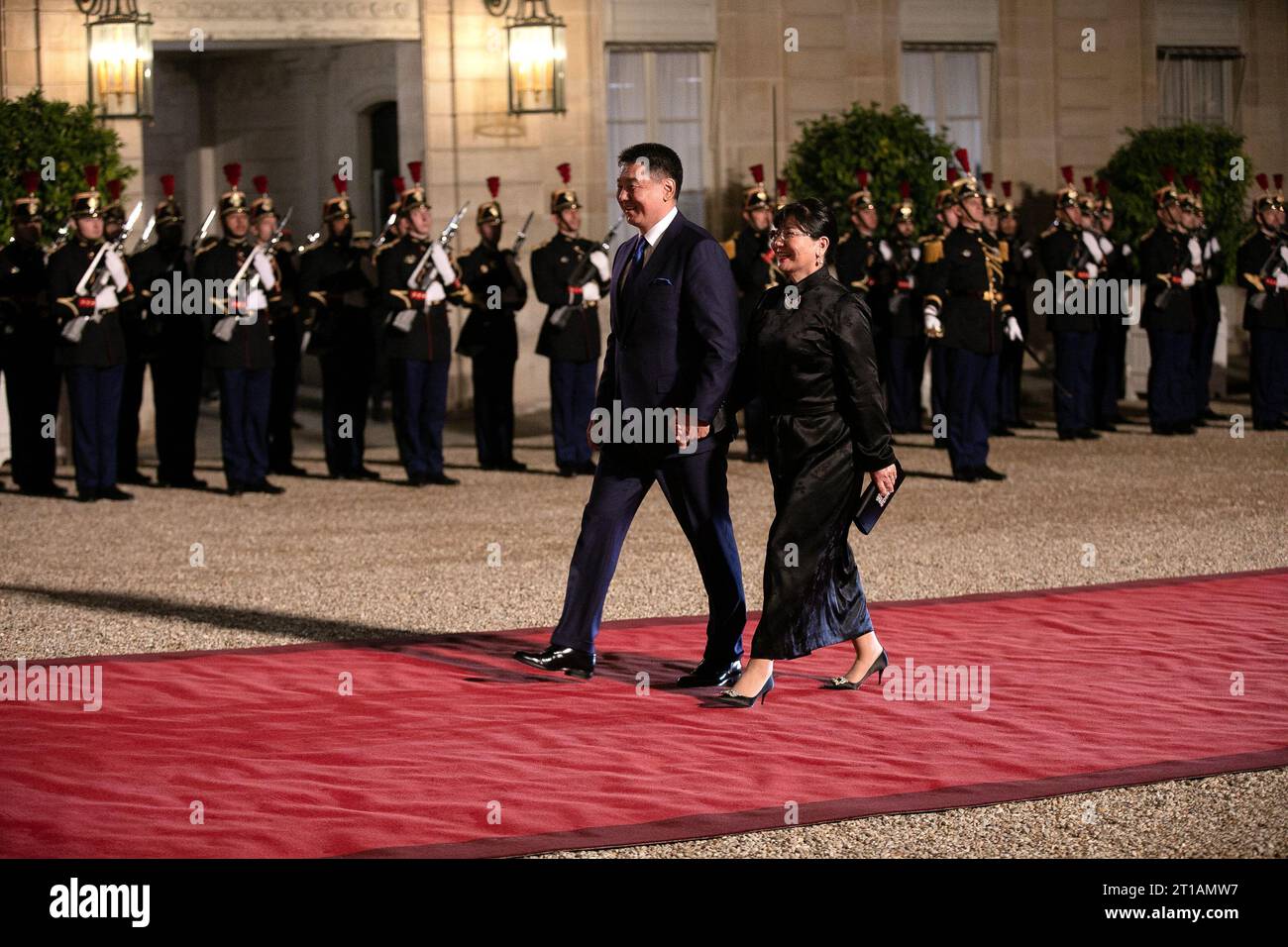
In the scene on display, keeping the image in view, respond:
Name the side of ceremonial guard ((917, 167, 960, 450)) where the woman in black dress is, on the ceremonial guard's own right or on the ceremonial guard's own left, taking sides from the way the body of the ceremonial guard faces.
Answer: on the ceremonial guard's own right

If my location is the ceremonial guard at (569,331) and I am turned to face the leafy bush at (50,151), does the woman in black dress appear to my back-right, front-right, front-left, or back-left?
back-left

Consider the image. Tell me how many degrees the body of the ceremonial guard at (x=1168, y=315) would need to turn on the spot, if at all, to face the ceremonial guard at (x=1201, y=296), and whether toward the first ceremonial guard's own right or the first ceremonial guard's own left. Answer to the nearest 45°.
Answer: approximately 135° to the first ceremonial guard's own left

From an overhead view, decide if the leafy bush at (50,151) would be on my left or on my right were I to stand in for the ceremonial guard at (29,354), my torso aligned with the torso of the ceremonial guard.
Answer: on my left

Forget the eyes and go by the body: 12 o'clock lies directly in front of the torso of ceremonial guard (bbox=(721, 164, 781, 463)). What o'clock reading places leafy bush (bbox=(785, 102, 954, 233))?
The leafy bush is roughly at 8 o'clock from the ceremonial guard.

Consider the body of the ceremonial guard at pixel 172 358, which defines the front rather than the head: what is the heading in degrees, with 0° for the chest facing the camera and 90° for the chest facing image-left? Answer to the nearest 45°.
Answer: approximately 315°
